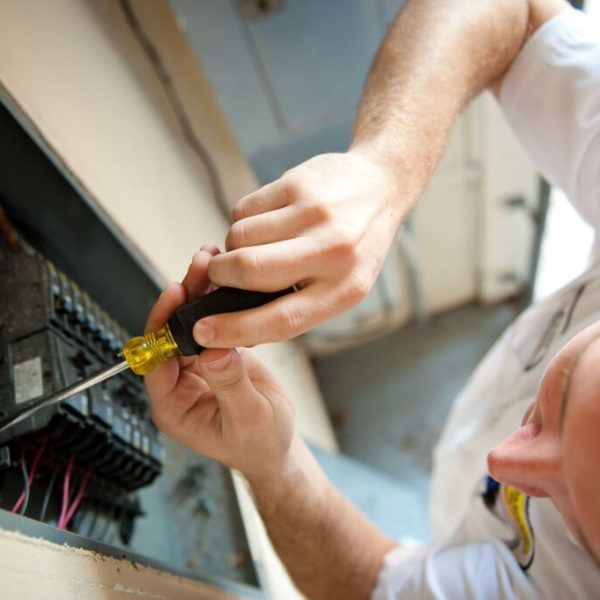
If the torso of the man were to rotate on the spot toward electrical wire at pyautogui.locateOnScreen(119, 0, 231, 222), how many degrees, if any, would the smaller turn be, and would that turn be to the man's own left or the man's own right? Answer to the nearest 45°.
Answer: approximately 45° to the man's own right

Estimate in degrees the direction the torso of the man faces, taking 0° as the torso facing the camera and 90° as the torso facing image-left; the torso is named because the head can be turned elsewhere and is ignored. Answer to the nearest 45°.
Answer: approximately 90°
